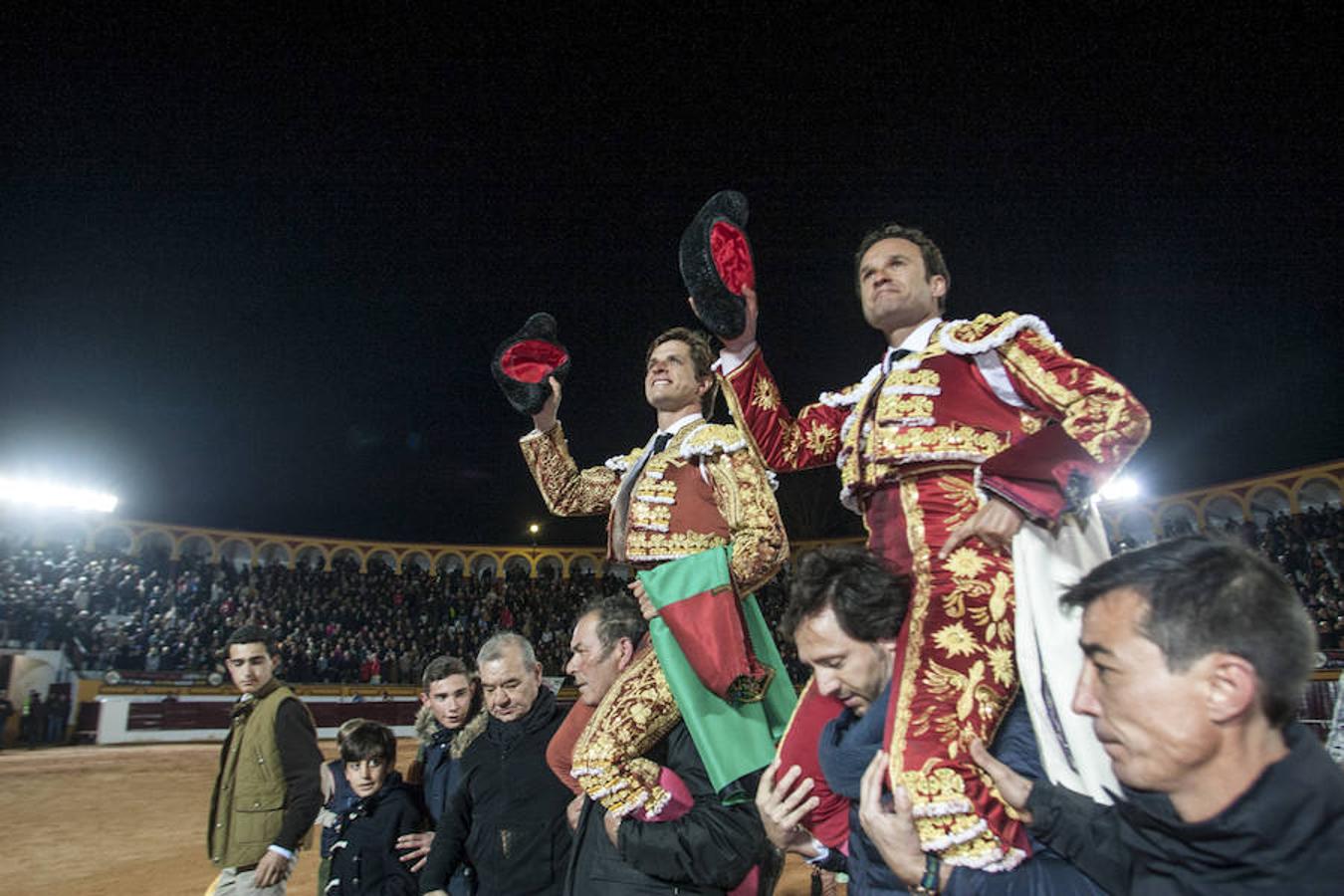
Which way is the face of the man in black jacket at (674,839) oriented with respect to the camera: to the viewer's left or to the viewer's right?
to the viewer's left

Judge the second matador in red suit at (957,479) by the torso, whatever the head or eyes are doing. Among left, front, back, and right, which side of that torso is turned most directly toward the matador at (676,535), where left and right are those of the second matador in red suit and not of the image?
right

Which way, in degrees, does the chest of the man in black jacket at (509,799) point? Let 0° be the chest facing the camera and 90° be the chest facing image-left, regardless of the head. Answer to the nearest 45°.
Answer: approximately 45°

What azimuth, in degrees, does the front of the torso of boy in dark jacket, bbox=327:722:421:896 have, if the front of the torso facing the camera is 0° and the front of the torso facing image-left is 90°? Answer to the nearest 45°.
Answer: approximately 45°

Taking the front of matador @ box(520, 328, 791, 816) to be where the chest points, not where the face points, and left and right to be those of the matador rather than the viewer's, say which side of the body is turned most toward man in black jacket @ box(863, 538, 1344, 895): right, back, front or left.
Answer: left

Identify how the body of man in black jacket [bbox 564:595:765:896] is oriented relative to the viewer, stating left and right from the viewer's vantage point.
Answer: facing to the left of the viewer

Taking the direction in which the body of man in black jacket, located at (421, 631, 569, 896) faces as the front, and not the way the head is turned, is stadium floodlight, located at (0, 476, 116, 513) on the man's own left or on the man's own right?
on the man's own right

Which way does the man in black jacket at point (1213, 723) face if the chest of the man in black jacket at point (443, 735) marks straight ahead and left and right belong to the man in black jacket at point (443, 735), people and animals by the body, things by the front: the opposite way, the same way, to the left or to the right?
to the right

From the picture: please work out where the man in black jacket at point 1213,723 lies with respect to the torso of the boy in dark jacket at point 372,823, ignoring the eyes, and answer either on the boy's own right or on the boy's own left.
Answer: on the boy's own left

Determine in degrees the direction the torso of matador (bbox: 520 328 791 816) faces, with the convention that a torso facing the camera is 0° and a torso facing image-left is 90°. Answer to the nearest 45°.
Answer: approximately 45°

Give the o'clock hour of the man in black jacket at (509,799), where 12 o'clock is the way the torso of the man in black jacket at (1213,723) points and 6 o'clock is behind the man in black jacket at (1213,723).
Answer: the man in black jacket at (509,799) is roughly at 1 o'clock from the man in black jacket at (1213,723).

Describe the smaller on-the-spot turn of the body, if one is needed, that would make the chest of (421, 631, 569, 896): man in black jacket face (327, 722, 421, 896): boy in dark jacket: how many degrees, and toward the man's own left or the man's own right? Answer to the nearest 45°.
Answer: approximately 90° to the man's own right

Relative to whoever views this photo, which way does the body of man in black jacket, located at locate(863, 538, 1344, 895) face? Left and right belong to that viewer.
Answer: facing to the left of the viewer
